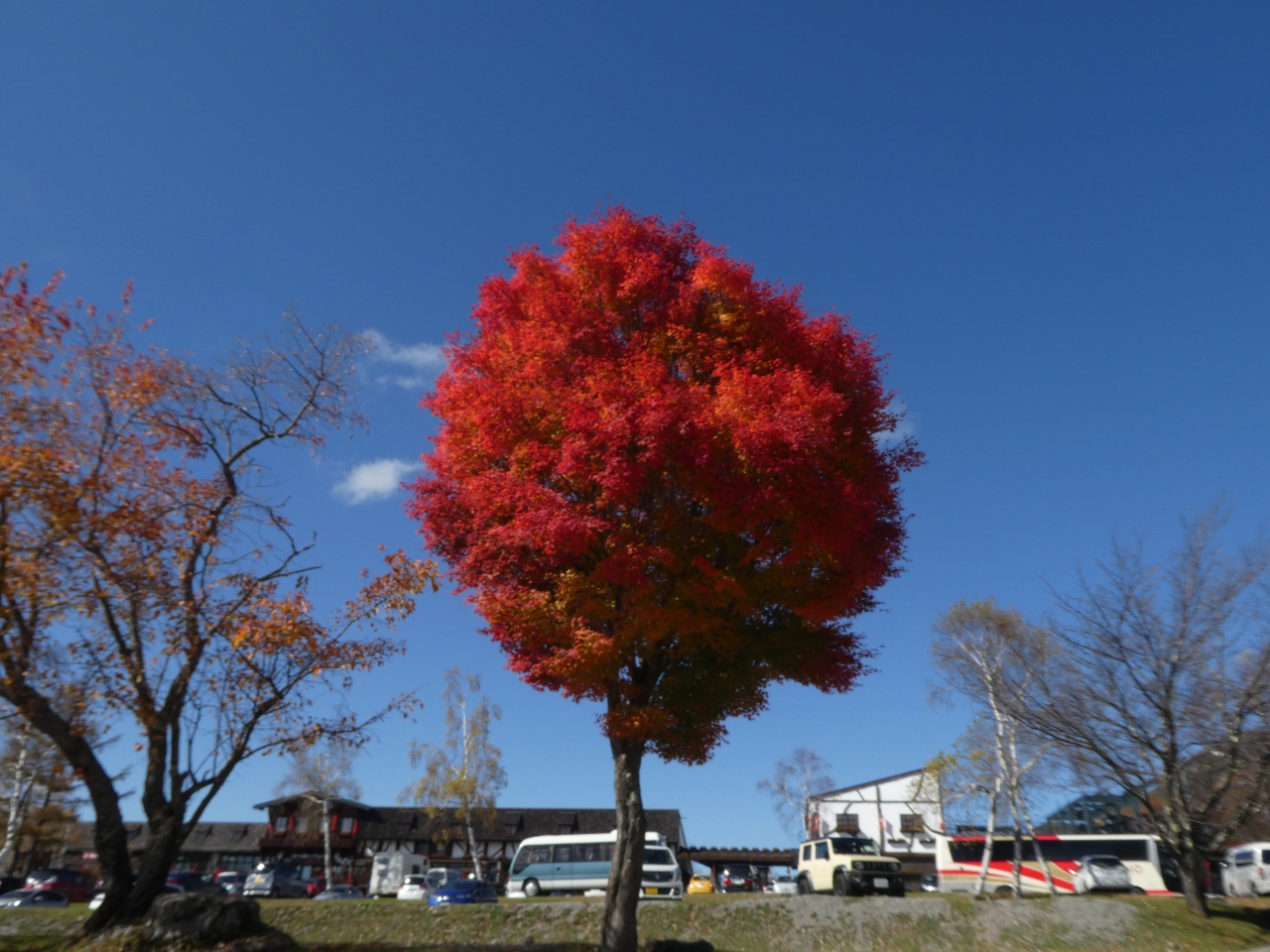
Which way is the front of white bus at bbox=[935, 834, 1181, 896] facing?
to the viewer's right

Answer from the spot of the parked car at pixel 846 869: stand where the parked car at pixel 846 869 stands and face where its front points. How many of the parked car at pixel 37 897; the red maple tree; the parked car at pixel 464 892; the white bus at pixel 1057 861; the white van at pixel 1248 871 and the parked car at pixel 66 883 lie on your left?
2

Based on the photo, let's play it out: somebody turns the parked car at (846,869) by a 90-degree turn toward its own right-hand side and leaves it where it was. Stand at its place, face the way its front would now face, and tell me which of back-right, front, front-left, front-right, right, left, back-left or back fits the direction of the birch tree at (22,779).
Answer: front-right

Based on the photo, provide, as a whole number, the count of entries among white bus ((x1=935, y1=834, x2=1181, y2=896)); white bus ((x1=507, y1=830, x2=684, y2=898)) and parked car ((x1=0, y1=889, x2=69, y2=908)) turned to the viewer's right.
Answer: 1

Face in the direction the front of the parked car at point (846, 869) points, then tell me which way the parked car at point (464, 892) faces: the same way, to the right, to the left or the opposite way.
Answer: to the right

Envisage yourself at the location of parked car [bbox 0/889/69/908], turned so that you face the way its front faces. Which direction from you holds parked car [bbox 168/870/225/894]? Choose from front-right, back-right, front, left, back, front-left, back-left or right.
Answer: back-left

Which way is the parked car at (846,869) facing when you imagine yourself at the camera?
facing the viewer and to the right of the viewer

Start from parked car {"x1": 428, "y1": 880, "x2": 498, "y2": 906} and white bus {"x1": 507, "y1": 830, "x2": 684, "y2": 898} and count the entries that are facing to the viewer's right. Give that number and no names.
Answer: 0

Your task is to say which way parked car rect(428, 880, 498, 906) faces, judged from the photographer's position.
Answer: facing the viewer and to the left of the viewer
